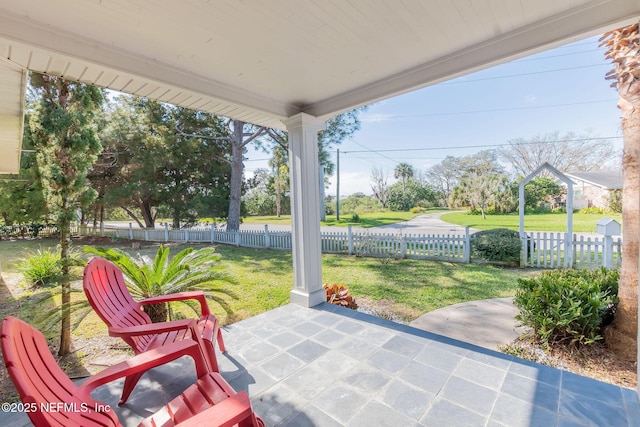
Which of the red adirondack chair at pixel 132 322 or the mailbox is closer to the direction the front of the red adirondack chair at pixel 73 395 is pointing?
the mailbox

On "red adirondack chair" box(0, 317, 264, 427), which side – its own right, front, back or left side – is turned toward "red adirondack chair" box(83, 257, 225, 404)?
left

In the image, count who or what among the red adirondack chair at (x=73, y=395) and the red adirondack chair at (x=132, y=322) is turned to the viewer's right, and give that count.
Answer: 2

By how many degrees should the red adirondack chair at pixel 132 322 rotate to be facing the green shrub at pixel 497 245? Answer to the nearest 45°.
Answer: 0° — it already faces it

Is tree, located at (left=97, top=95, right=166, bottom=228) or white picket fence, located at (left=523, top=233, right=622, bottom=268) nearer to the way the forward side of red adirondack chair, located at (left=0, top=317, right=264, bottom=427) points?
the white picket fence

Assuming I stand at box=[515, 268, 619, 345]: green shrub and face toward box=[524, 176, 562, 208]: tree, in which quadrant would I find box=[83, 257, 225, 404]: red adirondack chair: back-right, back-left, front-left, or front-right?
back-left

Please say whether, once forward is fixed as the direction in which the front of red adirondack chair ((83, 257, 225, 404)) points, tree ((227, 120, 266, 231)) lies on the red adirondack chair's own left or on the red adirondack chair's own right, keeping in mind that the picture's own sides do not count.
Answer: on the red adirondack chair's own left

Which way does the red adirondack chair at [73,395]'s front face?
to the viewer's right

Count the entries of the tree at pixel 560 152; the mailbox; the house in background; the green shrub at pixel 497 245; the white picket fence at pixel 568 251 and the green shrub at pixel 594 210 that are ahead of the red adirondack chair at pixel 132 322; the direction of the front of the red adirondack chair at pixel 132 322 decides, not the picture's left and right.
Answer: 6

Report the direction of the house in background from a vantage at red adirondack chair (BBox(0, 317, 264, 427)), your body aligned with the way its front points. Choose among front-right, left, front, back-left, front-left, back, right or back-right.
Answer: front

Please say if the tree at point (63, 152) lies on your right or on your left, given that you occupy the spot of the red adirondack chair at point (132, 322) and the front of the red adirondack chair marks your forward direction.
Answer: on your left

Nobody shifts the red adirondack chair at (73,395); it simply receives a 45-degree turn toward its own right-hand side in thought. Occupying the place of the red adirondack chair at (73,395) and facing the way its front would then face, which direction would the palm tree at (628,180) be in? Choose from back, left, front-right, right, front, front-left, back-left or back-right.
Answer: front-left

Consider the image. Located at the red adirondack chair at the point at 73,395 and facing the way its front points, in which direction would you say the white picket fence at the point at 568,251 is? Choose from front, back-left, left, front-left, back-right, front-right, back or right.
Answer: front

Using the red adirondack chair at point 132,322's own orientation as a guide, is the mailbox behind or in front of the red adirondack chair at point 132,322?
in front

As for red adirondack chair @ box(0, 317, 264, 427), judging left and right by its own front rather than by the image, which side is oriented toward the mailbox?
front

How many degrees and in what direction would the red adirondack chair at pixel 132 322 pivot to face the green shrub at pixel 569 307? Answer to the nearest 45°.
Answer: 0° — it already faces it

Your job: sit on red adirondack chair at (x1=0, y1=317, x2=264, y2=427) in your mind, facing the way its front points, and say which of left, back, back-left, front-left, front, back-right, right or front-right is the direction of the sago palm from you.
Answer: left

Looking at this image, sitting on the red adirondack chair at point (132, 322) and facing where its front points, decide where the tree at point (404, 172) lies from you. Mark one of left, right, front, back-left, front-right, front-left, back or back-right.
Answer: front-left

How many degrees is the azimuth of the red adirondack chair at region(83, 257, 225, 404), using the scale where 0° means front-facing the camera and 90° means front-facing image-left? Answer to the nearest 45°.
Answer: approximately 270°
